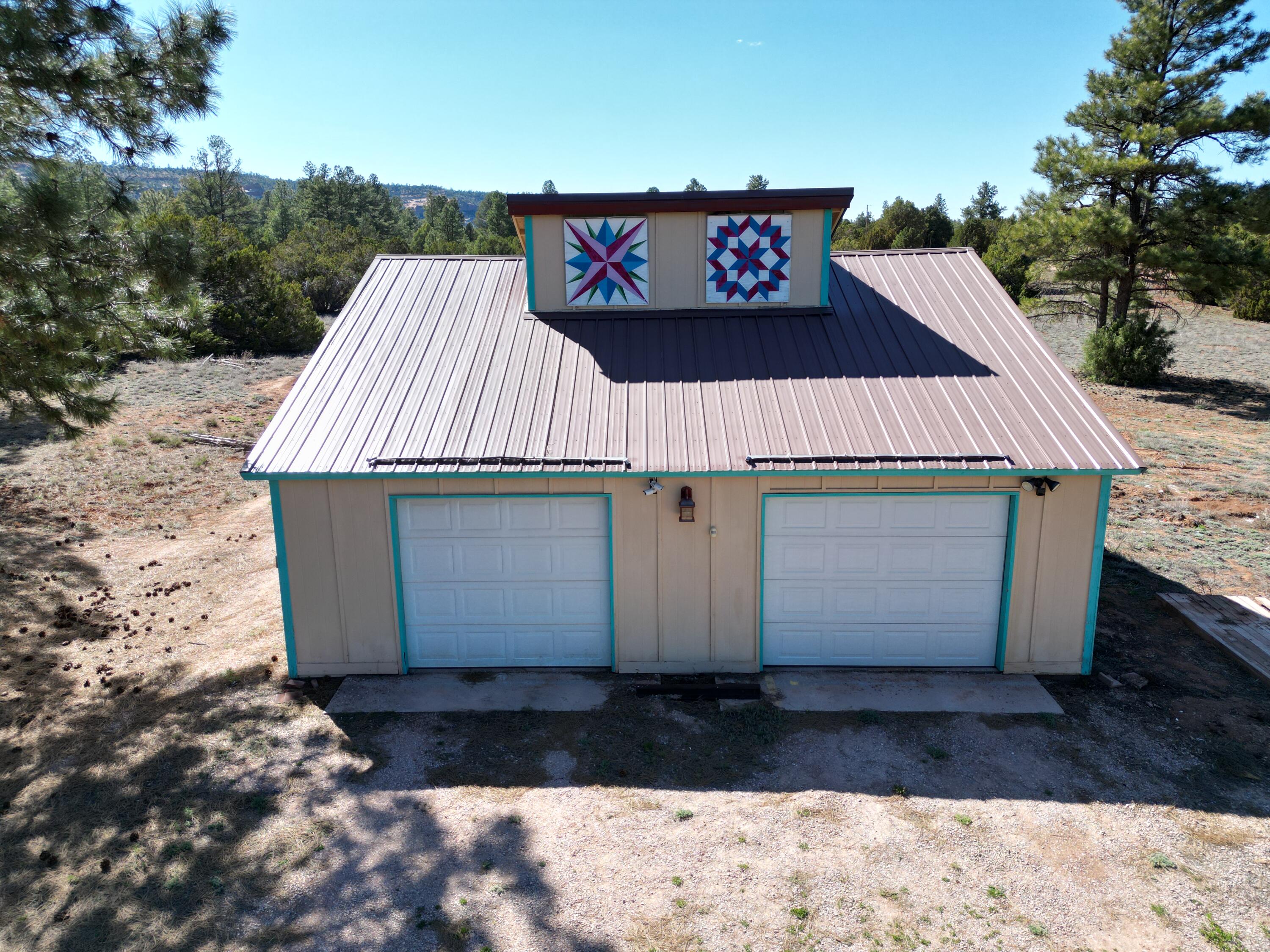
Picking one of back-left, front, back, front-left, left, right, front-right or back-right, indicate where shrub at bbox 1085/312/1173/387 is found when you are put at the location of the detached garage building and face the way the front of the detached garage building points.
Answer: back-left

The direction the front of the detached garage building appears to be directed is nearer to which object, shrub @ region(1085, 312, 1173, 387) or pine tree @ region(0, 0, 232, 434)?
the pine tree

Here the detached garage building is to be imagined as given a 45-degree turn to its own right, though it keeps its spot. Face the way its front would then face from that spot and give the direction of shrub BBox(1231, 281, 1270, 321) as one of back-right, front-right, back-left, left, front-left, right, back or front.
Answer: back

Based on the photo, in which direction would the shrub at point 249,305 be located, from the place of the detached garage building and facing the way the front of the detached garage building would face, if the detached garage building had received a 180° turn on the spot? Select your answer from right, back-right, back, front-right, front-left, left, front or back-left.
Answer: front-left

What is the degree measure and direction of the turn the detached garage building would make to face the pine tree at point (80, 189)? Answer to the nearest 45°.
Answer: approximately 90° to its right

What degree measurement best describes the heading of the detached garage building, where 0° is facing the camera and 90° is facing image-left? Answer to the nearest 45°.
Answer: approximately 0°

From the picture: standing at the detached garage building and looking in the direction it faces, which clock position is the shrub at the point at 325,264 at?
The shrub is roughly at 5 o'clock from the detached garage building.

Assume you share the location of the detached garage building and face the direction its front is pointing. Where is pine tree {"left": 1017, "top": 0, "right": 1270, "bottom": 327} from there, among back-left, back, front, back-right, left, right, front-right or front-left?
back-left
